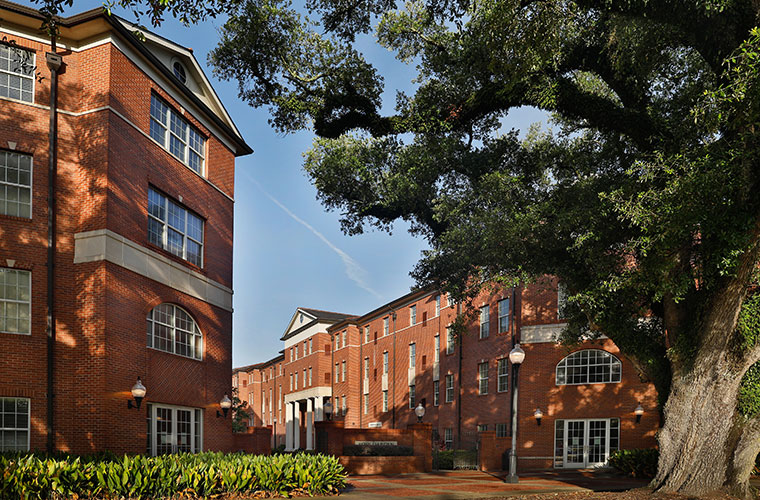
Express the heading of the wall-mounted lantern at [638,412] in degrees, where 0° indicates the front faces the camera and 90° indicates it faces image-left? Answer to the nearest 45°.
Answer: approximately 0°

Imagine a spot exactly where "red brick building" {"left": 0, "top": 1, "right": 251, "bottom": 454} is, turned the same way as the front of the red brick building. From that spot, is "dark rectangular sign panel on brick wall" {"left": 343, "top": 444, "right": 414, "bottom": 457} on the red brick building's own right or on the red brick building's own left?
on the red brick building's own left

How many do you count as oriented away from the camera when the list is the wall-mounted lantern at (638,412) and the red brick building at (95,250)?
0

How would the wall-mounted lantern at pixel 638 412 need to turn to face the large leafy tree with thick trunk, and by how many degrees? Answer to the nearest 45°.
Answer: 0° — it already faces it

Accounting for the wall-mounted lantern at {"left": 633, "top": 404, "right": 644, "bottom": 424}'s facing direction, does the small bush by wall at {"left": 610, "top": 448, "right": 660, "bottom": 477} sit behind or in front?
in front

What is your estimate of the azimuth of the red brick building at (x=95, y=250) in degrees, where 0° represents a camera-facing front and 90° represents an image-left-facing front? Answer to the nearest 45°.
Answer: approximately 315°
